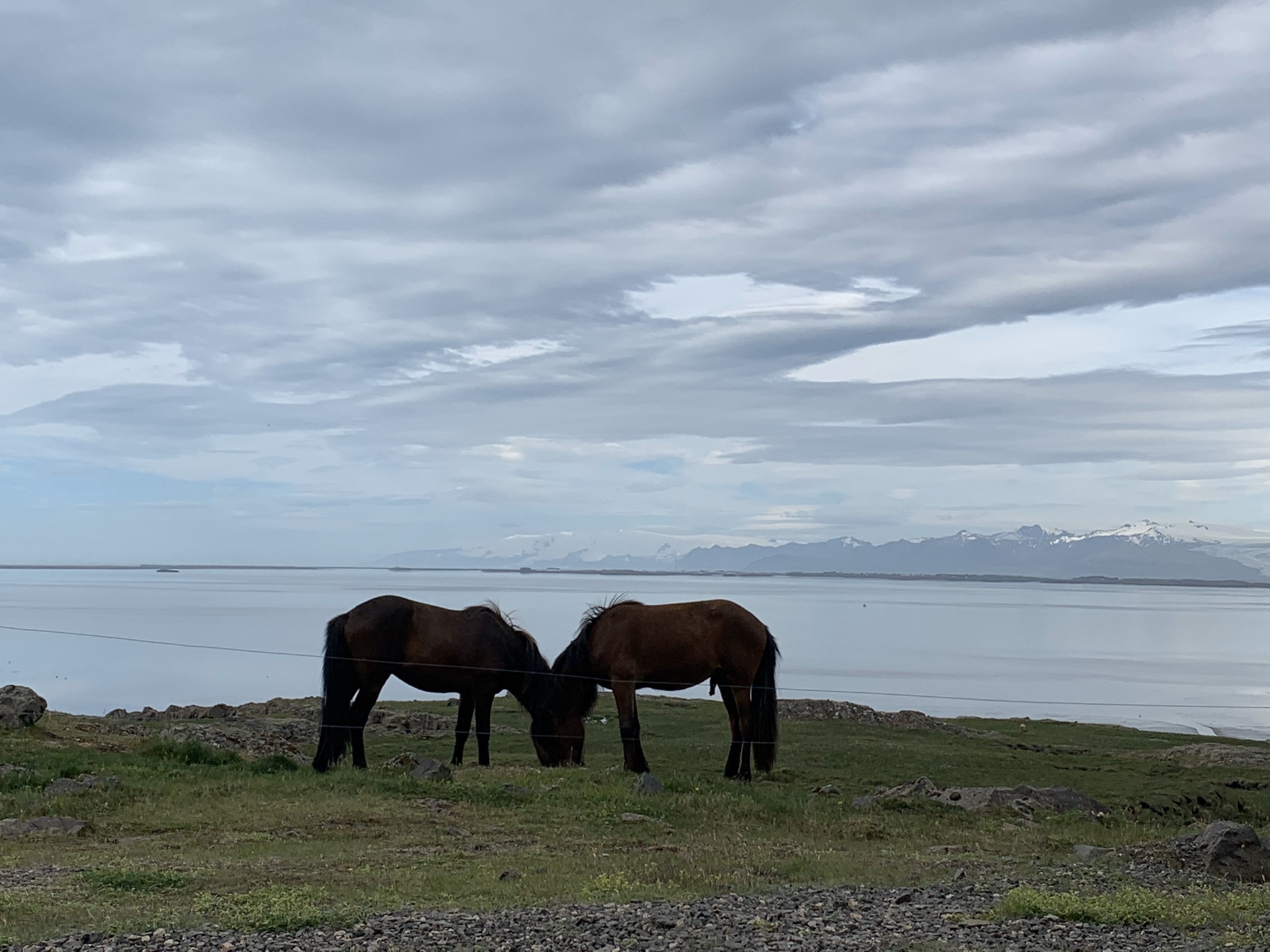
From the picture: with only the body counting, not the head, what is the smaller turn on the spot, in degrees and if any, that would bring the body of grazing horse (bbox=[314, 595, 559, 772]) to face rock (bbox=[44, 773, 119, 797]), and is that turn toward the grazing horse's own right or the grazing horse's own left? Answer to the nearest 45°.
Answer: approximately 135° to the grazing horse's own right

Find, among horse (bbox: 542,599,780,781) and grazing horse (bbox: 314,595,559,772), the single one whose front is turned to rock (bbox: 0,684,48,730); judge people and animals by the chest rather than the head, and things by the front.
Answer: the horse

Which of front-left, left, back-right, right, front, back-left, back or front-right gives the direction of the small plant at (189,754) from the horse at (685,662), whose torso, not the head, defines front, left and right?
front

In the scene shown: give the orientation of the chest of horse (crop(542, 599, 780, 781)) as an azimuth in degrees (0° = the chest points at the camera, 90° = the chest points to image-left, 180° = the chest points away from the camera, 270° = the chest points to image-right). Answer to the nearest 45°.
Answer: approximately 90°

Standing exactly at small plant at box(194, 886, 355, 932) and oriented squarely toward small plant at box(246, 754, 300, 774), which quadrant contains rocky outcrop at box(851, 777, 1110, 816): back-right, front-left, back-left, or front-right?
front-right

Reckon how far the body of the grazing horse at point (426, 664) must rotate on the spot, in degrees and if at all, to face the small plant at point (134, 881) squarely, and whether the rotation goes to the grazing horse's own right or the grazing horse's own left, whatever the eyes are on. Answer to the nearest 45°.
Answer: approximately 90° to the grazing horse's own right

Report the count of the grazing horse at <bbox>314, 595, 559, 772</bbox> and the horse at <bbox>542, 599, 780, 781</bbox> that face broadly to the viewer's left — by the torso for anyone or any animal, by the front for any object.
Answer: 1

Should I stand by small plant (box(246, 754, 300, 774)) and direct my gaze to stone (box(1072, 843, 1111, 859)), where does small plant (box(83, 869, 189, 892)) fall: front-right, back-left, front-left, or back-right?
front-right

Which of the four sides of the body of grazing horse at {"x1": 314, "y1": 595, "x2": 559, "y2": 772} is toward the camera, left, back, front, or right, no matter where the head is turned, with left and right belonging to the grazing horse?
right

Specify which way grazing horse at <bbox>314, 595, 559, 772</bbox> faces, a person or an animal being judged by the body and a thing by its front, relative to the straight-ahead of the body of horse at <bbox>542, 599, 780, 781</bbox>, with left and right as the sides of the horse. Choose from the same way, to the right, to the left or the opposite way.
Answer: the opposite way

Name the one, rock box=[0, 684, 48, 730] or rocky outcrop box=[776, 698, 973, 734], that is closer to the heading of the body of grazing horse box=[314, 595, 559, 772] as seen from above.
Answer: the rocky outcrop

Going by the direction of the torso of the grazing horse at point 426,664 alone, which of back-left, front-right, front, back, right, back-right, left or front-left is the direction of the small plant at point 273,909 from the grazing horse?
right

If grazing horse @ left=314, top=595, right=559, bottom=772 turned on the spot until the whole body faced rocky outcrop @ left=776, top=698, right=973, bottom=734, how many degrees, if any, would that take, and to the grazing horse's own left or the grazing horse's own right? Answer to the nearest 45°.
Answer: approximately 45° to the grazing horse's own left

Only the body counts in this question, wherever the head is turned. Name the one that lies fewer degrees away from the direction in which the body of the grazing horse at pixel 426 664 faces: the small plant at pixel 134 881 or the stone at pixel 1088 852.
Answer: the stone

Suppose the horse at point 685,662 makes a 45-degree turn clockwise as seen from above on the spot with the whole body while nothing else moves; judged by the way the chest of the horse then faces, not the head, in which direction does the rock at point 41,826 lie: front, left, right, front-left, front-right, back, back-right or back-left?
left

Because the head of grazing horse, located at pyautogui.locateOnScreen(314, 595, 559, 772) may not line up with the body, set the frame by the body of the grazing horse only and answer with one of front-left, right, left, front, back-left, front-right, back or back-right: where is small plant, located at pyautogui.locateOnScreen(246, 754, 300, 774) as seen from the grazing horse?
back-right
